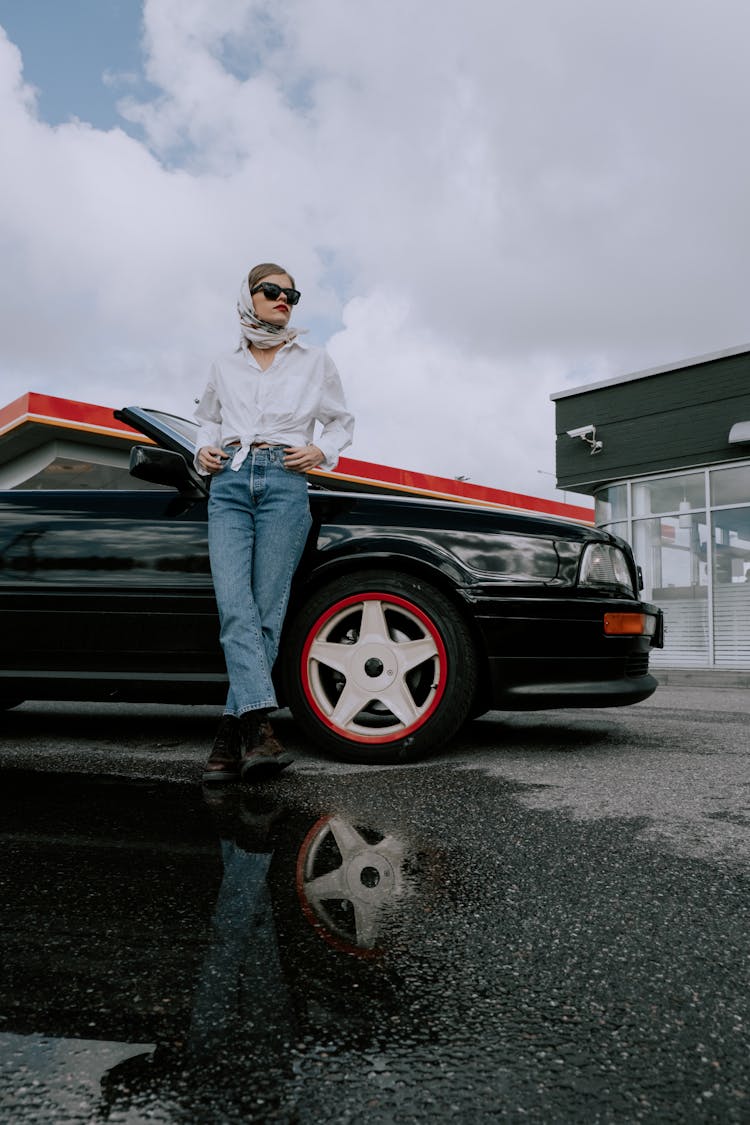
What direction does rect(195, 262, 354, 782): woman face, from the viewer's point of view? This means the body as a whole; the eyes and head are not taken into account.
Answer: toward the camera

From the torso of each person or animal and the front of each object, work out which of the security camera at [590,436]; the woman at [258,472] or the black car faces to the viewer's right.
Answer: the black car

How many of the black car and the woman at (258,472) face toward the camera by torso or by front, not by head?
1

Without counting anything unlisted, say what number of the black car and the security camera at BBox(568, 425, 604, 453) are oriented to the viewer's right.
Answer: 1

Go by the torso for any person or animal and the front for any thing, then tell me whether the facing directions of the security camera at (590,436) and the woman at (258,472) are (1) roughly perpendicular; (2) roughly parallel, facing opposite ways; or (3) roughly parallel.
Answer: roughly perpendicular

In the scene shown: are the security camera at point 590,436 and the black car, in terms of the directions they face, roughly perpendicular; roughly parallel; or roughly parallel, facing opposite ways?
roughly parallel, facing opposite ways

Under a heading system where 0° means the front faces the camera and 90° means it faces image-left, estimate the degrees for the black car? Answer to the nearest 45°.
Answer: approximately 270°

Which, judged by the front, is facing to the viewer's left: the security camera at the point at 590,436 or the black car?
the security camera

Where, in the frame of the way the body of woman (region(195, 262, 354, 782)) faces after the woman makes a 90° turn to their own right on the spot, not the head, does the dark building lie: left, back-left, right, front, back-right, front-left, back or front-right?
back-right

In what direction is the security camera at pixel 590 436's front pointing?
to the viewer's left

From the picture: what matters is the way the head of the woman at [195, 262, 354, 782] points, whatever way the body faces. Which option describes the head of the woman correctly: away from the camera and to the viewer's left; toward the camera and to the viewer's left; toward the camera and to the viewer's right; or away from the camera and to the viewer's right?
toward the camera and to the viewer's right

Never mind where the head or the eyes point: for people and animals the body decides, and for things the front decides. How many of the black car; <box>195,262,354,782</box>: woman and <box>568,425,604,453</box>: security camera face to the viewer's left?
1

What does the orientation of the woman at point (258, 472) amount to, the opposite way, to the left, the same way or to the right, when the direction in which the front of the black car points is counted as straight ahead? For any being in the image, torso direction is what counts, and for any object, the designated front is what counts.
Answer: to the right

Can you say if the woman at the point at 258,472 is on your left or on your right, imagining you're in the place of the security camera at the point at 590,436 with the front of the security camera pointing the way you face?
on your left
